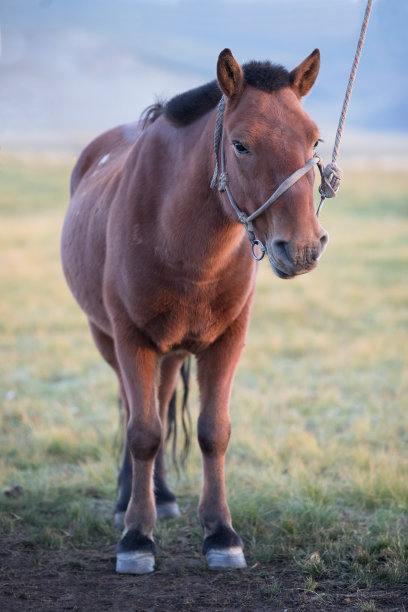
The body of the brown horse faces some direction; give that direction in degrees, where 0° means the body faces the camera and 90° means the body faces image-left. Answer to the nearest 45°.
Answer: approximately 315°
